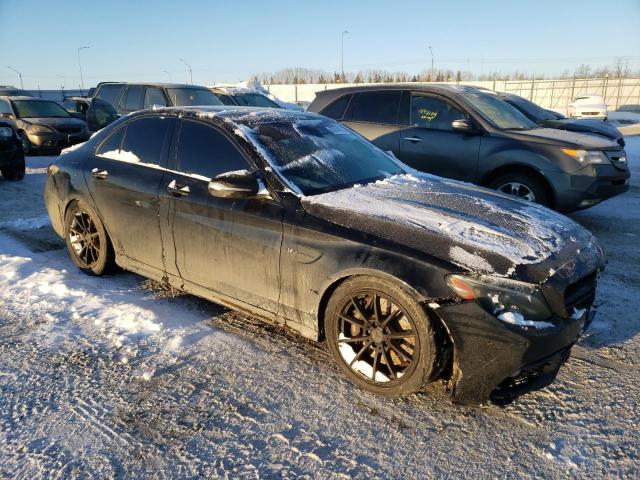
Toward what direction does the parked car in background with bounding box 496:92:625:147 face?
to the viewer's right

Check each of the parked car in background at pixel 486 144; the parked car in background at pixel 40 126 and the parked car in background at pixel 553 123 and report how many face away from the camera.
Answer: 0

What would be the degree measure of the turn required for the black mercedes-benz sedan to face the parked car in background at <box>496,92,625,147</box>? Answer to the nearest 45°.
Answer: approximately 90° to its left

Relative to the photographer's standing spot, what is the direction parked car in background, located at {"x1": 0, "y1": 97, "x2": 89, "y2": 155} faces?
facing the viewer and to the right of the viewer

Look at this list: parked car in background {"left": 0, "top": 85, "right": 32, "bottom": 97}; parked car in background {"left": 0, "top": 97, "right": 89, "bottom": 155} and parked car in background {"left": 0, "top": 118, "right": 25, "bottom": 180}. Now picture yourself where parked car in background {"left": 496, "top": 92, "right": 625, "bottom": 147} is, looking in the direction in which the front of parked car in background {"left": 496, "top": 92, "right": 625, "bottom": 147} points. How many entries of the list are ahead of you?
0

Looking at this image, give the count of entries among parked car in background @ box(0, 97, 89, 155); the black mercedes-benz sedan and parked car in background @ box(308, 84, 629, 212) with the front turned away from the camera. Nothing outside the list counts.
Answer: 0

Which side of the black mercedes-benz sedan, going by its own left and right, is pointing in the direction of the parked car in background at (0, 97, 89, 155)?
back

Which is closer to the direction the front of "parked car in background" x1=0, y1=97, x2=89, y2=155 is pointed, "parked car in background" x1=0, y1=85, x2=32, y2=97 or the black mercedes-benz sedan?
the black mercedes-benz sedan

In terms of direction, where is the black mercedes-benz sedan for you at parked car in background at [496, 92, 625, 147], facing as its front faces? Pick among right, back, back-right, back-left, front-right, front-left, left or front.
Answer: right

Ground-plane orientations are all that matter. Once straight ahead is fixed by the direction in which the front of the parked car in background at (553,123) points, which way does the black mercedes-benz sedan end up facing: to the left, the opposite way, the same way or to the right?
the same way

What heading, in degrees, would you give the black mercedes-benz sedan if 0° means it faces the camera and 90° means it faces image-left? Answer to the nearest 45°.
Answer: approximately 315°

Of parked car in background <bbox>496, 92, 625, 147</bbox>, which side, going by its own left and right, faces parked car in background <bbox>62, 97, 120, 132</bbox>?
back

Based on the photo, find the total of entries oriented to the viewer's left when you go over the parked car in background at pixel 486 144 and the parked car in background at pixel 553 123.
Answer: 0

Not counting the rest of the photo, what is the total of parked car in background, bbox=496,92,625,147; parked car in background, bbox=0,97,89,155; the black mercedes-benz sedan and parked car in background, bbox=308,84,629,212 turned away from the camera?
0

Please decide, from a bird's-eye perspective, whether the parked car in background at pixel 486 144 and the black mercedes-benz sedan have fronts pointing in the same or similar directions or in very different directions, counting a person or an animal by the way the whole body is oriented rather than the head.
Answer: same or similar directions
